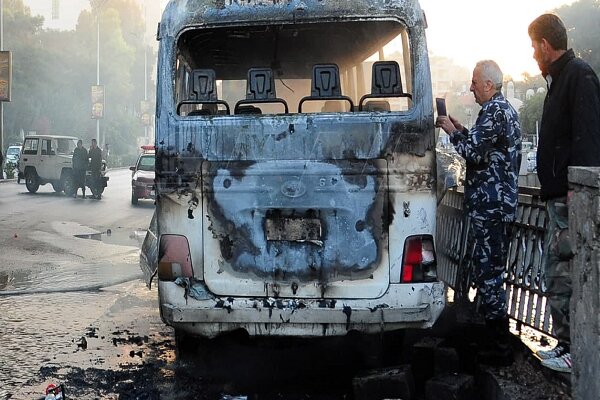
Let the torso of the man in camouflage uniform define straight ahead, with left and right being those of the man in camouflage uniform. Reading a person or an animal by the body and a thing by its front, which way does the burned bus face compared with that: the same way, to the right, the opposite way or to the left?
to the right

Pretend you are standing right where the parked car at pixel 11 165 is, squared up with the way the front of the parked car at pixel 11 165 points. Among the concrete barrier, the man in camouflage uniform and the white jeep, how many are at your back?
0

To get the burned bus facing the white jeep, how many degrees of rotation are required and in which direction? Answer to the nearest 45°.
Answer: approximately 45° to its left

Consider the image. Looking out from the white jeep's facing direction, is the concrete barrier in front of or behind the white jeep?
in front

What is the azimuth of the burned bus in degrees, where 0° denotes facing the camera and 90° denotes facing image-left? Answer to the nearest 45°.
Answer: approximately 180°

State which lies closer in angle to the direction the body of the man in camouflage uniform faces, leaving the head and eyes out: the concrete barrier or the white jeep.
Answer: the white jeep

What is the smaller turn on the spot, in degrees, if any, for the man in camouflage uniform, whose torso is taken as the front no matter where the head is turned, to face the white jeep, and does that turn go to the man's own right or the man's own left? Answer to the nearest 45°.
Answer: approximately 45° to the man's own right

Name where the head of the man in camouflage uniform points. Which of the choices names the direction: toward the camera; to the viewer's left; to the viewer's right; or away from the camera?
to the viewer's left

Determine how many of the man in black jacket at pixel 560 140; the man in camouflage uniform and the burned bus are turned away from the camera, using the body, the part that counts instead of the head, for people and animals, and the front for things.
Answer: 1

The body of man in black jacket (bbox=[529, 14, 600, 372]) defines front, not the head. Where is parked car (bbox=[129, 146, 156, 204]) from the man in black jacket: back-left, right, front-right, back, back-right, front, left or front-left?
front-right

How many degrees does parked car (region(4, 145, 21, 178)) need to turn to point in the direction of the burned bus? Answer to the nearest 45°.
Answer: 0° — it already faces it

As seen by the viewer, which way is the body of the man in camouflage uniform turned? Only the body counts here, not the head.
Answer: to the viewer's left

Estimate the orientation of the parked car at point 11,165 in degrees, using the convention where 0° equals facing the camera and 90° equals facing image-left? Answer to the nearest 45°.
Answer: approximately 0°

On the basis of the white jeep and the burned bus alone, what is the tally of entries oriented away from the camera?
1

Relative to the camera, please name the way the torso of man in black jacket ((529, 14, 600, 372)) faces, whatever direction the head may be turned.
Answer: to the viewer's left

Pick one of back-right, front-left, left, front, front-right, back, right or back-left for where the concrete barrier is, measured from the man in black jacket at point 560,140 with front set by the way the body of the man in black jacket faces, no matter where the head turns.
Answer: left

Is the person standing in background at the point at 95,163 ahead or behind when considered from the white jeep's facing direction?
ahead

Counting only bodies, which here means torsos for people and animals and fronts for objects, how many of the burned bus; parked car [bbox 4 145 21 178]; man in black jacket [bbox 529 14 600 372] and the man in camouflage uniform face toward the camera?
1

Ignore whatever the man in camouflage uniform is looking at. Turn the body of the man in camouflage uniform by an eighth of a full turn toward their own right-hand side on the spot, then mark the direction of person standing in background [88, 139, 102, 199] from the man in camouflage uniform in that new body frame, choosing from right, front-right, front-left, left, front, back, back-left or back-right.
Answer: front

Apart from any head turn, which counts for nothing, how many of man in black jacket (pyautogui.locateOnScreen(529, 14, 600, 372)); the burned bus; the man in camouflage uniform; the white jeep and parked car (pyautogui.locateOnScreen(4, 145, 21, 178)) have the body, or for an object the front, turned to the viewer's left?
2

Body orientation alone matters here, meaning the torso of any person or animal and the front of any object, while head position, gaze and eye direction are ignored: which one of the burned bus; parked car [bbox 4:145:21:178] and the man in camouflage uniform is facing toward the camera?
the parked car
